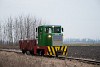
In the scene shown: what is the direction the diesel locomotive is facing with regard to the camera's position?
facing the viewer and to the right of the viewer
